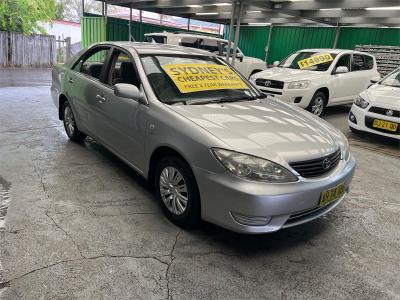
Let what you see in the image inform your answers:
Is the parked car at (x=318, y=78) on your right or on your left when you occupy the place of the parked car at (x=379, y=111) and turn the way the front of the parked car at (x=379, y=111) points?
on your right

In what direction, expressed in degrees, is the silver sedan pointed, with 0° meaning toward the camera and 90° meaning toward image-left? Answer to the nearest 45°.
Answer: approximately 315°

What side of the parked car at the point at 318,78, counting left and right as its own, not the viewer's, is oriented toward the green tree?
right

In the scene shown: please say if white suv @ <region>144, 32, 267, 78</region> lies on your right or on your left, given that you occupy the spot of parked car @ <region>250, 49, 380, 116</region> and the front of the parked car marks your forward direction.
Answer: on your right

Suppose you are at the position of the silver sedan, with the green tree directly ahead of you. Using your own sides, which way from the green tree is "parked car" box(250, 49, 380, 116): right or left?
right

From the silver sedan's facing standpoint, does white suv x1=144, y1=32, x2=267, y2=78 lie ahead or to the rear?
to the rear

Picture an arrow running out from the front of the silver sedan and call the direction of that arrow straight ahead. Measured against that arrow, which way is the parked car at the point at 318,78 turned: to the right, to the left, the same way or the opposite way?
to the right

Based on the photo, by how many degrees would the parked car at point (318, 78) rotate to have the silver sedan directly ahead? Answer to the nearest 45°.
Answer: approximately 45° to its left

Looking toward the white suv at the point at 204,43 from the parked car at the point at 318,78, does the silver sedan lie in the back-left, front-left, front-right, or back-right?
back-left

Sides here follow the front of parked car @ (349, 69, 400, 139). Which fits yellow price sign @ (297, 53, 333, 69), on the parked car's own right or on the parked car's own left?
on the parked car's own right

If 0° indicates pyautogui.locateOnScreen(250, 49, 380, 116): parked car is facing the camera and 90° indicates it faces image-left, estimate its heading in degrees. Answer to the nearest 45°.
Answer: approximately 45°

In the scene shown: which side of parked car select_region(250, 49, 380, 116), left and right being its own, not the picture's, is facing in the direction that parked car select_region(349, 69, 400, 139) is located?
left

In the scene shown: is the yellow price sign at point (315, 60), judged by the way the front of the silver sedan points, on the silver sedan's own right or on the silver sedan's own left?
on the silver sedan's own left
